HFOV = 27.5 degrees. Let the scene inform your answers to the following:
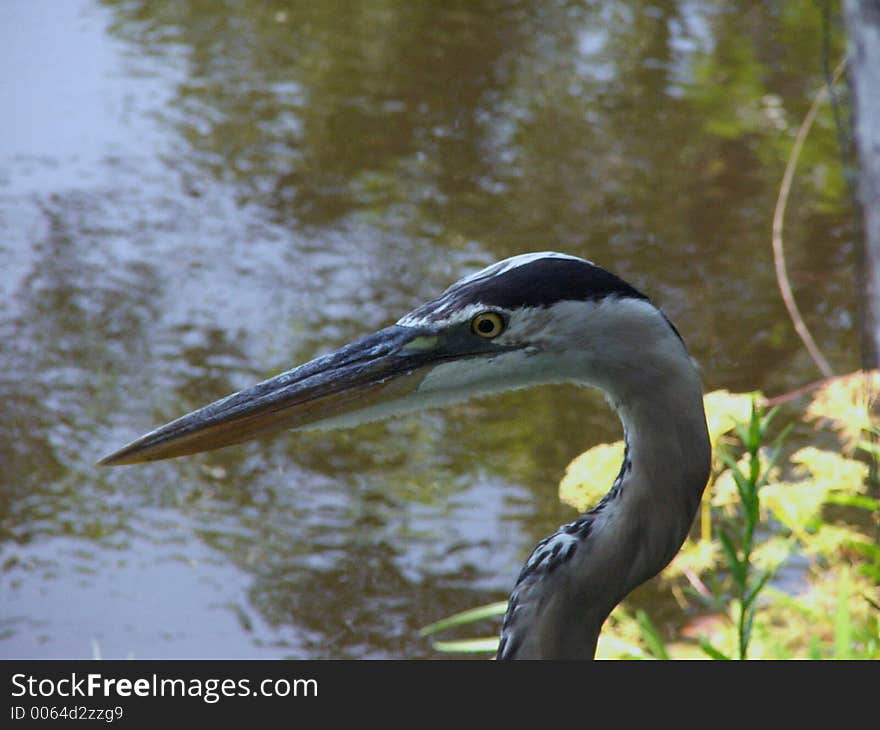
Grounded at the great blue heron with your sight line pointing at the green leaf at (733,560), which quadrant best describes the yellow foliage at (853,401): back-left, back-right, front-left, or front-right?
front-left

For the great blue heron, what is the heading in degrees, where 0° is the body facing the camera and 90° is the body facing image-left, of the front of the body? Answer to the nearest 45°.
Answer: approximately 90°

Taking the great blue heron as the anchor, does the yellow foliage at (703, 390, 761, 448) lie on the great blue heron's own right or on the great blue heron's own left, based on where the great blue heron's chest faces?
on the great blue heron's own right

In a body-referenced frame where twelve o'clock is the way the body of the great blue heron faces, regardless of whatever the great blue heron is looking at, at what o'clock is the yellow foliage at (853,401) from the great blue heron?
The yellow foliage is roughly at 4 o'clock from the great blue heron.

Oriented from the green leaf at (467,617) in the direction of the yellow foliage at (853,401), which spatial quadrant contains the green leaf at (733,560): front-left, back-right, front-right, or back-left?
front-right

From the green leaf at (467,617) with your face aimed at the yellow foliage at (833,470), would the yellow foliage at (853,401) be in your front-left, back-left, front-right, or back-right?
front-left
